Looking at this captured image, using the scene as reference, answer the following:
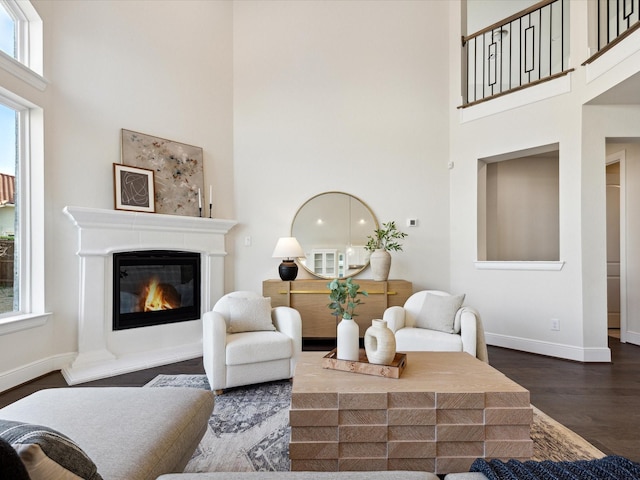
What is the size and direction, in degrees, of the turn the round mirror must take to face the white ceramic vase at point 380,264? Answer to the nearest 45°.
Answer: approximately 45° to its left

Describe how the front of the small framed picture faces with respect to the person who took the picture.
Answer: facing the viewer and to the right of the viewer

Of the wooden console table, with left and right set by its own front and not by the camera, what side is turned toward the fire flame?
right

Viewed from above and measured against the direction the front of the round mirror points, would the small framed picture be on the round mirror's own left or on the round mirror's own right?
on the round mirror's own right

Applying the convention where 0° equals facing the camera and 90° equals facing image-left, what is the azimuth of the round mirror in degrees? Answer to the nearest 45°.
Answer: approximately 0°

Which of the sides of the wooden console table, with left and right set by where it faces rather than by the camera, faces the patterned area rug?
front

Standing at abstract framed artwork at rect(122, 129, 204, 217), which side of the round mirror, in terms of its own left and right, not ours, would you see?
right

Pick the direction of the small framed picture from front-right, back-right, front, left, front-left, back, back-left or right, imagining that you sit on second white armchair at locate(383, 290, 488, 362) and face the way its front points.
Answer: front-right

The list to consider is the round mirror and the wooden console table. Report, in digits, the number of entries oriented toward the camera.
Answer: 2

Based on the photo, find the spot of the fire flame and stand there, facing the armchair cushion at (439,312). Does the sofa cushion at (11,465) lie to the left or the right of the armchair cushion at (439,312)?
right

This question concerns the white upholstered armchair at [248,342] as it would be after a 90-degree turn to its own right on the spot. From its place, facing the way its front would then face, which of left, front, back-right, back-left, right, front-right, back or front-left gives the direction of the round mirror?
back

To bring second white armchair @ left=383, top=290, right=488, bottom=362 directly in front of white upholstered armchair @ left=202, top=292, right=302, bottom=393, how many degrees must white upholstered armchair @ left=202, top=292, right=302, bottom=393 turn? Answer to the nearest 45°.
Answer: approximately 45° to its left

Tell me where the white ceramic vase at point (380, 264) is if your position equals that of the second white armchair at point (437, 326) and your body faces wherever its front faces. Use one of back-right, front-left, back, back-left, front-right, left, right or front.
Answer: right
